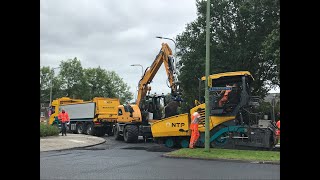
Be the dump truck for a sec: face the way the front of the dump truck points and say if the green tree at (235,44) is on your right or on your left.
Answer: on your right

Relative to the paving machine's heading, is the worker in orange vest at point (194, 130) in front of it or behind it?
in front

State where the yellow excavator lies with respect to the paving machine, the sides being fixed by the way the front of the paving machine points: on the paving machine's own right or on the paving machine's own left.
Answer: on the paving machine's own right

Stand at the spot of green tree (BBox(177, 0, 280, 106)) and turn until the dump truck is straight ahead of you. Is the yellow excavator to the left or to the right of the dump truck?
left

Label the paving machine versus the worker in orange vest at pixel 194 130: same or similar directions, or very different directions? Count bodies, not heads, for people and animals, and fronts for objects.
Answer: very different directions

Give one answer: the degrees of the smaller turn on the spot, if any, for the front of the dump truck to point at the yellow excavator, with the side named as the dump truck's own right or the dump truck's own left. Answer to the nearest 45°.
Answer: approximately 135° to the dump truck's own left

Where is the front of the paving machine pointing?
to the viewer's left
